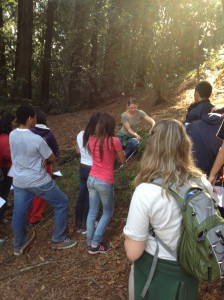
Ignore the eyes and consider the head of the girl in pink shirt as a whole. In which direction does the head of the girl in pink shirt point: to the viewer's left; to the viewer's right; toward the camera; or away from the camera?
away from the camera

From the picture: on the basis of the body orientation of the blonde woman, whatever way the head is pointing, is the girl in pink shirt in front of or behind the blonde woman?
in front

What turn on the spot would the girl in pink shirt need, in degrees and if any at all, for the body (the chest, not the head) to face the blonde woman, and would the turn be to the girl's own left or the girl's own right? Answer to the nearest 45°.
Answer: approximately 135° to the girl's own right

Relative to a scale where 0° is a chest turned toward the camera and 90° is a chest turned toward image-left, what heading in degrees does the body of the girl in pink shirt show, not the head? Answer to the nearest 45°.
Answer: approximately 225°

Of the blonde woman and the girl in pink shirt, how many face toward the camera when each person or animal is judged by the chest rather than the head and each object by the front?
0

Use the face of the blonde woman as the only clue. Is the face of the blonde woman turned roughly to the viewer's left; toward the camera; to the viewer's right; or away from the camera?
away from the camera

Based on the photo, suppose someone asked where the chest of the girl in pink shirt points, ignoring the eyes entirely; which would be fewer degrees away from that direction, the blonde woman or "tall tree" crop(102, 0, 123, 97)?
the tall tree

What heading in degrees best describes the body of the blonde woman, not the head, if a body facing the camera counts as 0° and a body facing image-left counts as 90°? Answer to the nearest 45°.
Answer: approximately 135°

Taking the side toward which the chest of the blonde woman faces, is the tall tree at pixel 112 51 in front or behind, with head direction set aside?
in front
